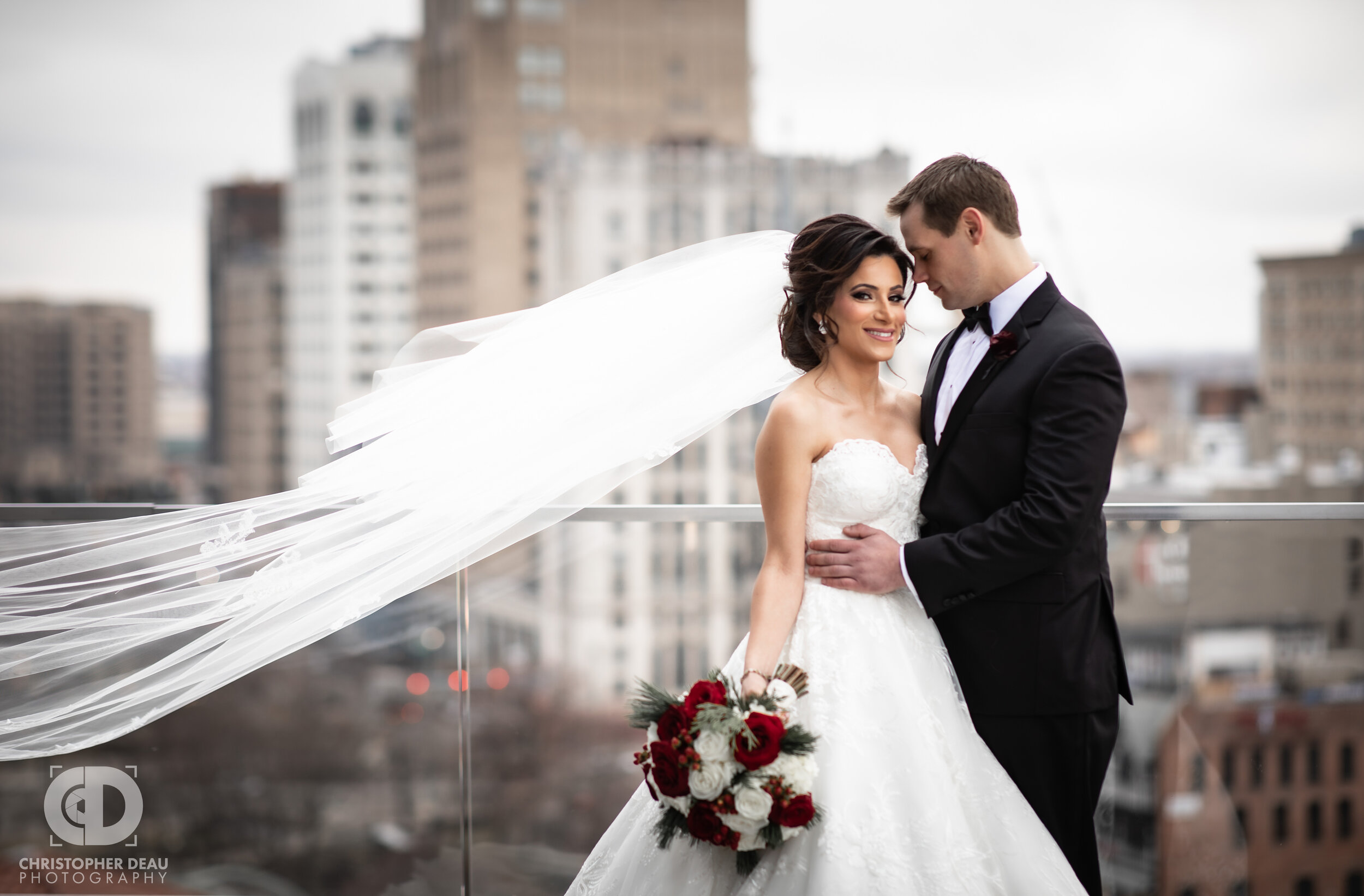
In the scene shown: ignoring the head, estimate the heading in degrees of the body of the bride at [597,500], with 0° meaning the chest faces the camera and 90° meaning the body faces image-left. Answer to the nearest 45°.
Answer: approximately 315°

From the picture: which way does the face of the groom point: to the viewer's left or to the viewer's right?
to the viewer's left

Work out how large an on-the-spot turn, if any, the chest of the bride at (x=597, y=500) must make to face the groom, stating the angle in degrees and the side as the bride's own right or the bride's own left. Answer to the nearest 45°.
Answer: approximately 45° to the bride's own left
